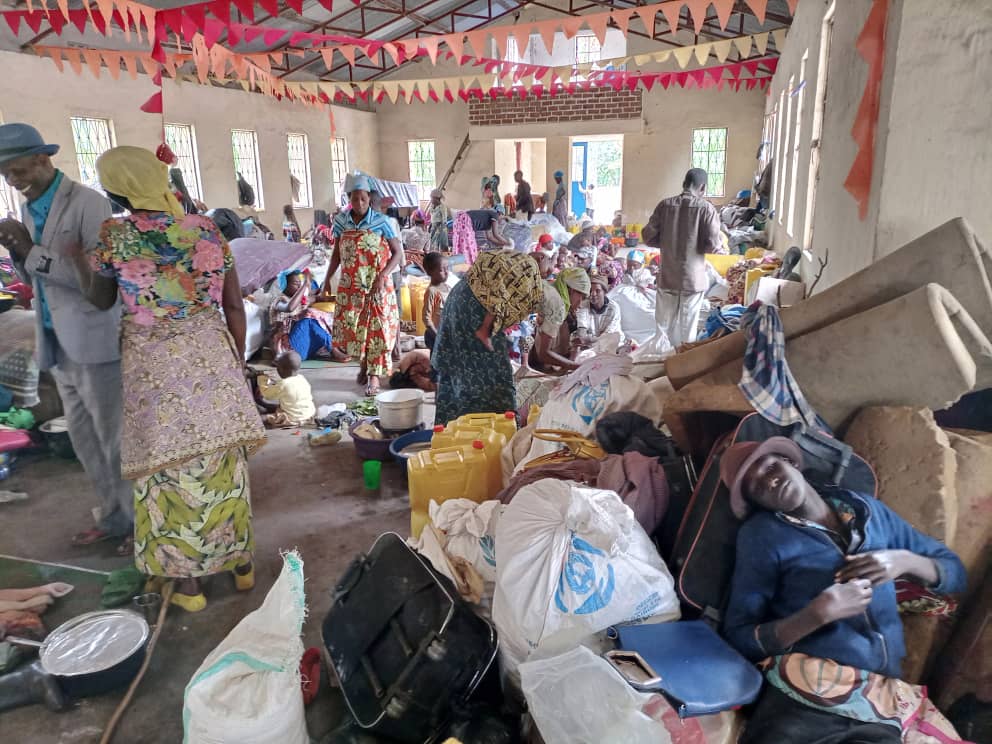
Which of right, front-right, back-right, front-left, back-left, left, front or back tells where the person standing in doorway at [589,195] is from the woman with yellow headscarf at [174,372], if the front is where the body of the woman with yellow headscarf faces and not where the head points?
right

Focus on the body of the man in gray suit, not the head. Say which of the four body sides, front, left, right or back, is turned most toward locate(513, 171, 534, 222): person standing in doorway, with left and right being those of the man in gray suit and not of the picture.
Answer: back

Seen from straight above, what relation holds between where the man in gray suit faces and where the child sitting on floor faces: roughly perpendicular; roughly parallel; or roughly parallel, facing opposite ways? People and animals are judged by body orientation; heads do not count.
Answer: roughly perpendicular

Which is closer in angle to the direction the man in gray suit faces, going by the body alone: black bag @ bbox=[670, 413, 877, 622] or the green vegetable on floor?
the black bag

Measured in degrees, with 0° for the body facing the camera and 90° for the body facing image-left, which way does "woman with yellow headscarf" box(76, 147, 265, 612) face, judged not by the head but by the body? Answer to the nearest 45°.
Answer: approximately 135°
